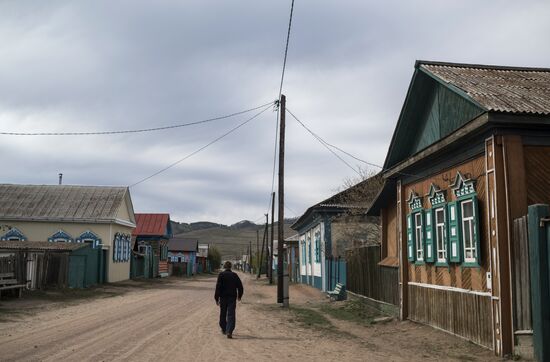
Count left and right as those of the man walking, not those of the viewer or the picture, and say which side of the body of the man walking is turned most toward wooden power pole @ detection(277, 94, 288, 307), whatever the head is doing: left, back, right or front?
front

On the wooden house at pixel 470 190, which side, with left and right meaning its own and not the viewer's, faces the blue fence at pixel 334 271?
right

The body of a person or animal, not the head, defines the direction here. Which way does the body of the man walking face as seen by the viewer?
away from the camera

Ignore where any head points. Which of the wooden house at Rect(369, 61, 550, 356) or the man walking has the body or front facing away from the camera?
the man walking

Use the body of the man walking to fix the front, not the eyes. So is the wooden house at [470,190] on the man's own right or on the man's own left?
on the man's own right

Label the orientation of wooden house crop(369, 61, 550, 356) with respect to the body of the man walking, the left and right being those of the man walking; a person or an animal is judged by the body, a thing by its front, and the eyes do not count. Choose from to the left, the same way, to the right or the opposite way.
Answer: to the left

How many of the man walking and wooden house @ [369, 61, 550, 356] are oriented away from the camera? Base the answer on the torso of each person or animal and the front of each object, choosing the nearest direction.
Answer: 1

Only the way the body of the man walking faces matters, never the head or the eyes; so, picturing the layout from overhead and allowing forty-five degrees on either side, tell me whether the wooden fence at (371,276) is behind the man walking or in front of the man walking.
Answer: in front

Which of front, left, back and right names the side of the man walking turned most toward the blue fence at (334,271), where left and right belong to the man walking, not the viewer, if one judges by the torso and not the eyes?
front

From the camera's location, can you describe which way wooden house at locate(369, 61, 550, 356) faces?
facing the viewer and to the left of the viewer

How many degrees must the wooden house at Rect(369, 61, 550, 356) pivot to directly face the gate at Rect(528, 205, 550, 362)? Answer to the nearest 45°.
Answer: approximately 45° to its left
